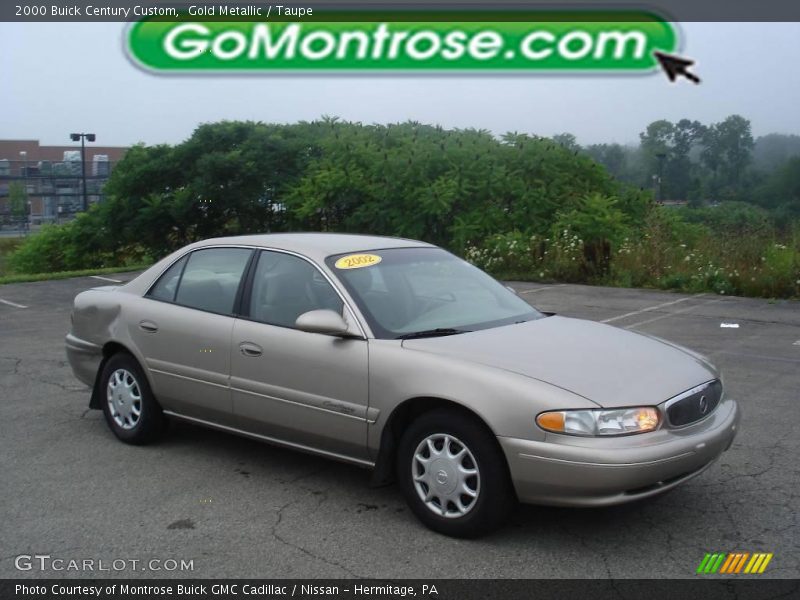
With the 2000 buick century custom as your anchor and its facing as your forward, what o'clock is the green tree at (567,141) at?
The green tree is roughly at 8 o'clock from the 2000 buick century custom.

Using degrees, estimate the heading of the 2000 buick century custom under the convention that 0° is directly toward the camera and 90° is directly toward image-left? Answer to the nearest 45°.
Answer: approximately 315°

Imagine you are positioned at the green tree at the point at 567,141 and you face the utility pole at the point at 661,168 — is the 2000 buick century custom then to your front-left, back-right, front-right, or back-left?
back-right

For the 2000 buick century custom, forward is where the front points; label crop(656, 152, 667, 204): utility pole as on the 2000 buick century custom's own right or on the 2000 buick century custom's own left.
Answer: on the 2000 buick century custom's own left

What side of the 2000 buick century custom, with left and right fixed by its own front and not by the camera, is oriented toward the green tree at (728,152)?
left

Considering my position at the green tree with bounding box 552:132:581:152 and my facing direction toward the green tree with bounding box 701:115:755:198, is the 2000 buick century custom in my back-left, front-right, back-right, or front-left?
back-right
